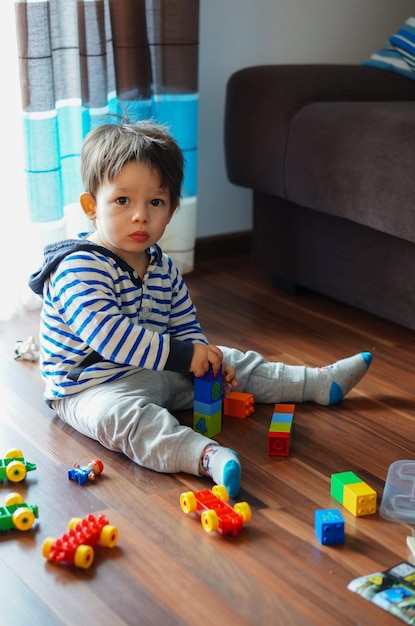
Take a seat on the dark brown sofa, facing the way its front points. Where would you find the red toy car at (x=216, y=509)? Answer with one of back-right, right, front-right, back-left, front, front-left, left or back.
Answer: front-left

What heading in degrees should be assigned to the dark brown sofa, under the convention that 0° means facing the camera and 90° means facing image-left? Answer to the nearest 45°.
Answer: approximately 45°

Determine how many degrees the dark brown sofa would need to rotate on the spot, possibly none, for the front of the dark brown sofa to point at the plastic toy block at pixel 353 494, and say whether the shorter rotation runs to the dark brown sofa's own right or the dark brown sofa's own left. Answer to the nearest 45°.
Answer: approximately 45° to the dark brown sofa's own left

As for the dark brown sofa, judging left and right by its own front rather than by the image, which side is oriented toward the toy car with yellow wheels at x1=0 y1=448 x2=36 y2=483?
front

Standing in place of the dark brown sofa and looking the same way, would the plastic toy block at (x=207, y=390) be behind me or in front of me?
in front

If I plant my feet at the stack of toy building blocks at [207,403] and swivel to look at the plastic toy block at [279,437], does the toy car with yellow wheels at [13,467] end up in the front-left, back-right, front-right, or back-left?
back-right

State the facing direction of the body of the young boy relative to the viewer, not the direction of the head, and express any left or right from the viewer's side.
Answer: facing the viewer and to the right of the viewer

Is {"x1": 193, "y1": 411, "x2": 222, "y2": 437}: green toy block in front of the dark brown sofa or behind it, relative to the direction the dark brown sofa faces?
in front
